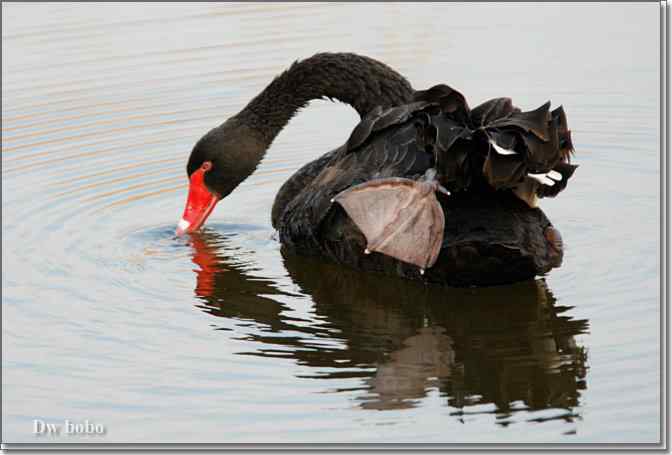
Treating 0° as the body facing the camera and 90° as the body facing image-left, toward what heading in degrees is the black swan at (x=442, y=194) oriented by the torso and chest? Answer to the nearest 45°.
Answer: approximately 90°
